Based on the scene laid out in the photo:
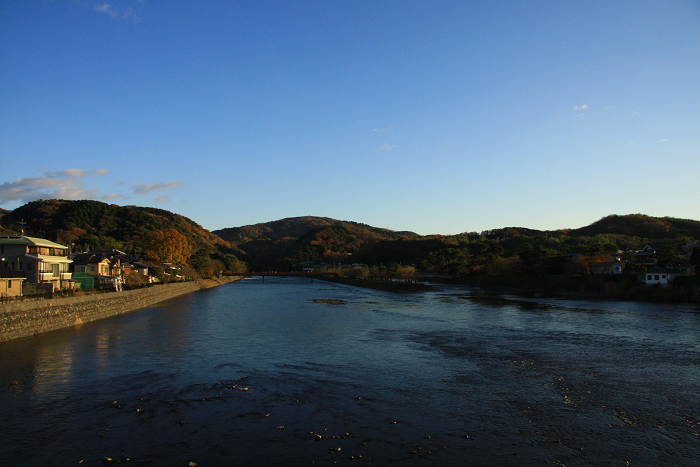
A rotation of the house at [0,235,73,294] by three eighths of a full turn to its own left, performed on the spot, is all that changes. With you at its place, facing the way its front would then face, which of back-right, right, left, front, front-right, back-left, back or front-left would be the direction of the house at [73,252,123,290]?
front-right

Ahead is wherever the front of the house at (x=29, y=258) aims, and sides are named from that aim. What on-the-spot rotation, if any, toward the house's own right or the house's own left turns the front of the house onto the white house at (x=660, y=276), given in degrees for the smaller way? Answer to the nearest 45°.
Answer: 0° — it already faces it

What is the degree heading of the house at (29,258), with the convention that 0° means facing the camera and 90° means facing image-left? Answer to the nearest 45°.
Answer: approximately 315°

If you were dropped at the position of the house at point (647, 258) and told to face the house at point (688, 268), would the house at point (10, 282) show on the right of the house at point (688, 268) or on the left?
right

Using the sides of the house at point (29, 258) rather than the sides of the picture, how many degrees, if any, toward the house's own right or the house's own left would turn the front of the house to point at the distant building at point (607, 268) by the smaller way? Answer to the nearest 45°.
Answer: approximately 45° to the house's own left
